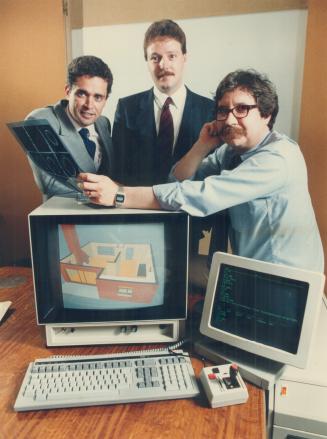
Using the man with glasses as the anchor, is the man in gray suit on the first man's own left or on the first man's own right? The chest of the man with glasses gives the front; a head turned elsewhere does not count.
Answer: on the first man's own right

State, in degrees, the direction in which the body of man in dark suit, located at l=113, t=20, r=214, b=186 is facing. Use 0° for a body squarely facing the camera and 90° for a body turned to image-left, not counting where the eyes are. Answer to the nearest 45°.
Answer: approximately 0°

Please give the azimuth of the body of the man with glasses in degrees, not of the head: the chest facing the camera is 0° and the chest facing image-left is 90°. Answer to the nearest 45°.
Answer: approximately 45°

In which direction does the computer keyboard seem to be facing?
toward the camera

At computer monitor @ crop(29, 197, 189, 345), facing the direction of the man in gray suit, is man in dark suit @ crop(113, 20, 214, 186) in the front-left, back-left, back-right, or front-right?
front-right

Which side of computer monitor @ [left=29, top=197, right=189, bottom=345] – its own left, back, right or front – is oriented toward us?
front

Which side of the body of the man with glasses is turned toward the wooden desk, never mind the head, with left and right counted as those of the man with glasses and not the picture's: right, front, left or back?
front

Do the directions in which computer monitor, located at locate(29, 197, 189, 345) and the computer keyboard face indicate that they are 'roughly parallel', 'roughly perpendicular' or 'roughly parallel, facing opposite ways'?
roughly parallel

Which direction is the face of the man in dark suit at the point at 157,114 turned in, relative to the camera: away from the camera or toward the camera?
toward the camera

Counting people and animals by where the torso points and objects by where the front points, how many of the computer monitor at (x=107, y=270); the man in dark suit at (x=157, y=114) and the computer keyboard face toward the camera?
3

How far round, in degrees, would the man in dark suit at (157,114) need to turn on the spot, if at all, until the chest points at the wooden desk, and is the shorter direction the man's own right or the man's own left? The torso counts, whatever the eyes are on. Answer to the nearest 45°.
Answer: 0° — they already face it
